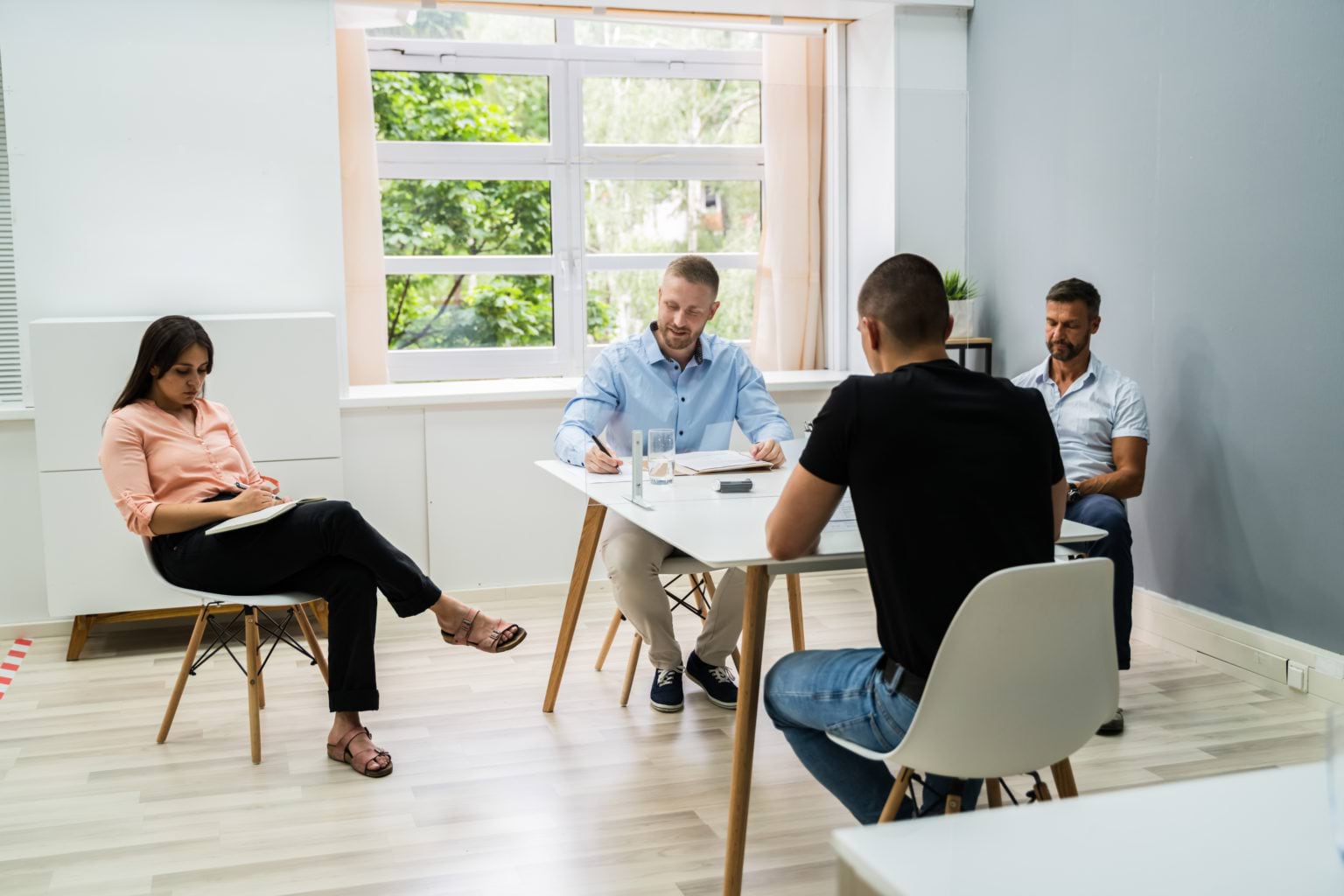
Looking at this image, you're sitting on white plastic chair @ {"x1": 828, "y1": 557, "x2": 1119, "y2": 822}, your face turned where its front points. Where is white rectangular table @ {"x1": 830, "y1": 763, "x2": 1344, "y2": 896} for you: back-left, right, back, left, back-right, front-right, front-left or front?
back-left

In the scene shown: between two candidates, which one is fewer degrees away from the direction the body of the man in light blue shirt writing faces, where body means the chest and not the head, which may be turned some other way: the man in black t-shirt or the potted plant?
the man in black t-shirt

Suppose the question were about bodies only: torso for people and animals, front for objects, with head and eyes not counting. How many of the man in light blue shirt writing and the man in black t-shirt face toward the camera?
1

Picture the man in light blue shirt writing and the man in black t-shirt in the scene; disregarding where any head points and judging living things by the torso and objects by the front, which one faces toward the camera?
the man in light blue shirt writing

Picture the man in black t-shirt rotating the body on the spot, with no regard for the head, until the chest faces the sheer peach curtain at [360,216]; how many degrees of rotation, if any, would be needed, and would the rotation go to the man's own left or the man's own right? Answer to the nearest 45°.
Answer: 0° — they already face it

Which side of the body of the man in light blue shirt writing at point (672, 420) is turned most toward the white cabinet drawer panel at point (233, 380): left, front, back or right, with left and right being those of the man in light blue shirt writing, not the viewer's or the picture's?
right

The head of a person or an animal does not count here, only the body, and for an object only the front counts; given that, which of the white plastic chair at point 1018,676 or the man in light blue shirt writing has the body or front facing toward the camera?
the man in light blue shirt writing

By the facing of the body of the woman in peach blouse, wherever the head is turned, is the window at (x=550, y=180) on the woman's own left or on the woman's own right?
on the woman's own left

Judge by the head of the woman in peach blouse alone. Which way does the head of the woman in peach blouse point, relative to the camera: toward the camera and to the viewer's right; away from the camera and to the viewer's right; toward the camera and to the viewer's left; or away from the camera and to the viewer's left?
toward the camera and to the viewer's right

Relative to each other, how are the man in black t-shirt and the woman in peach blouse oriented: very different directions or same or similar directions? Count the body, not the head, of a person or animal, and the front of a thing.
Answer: very different directions

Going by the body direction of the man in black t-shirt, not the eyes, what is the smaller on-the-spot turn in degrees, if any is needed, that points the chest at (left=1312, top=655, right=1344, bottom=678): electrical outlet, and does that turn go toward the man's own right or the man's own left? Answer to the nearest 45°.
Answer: approximately 90° to the man's own right

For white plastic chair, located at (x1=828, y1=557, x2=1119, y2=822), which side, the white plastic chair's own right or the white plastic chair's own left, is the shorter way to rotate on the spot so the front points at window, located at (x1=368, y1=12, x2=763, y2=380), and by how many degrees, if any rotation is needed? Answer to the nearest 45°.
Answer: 0° — it already faces it

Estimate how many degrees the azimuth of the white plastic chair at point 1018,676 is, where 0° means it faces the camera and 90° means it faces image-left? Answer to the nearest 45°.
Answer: approximately 135°

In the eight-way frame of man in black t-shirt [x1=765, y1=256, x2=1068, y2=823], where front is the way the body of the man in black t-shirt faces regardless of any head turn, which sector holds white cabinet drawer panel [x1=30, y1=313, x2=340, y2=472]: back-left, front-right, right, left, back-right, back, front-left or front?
front

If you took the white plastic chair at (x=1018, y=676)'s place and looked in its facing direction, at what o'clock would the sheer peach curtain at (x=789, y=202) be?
The sheer peach curtain is roughly at 1 o'clock from the white plastic chair.
